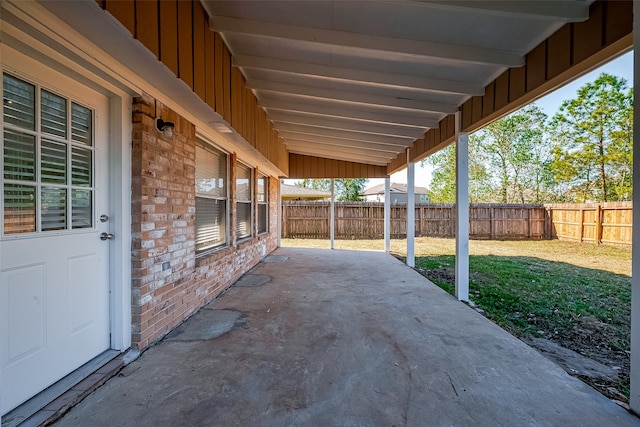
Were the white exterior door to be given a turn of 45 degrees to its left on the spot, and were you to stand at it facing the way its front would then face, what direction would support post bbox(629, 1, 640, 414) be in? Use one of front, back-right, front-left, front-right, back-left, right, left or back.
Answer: front-right

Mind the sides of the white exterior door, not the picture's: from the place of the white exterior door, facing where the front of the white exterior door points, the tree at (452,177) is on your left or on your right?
on your left

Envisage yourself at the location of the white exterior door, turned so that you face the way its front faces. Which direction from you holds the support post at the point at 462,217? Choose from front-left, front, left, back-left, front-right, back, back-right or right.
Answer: front-left

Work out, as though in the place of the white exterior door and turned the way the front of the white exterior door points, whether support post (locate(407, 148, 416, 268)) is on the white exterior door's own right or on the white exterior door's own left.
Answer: on the white exterior door's own left

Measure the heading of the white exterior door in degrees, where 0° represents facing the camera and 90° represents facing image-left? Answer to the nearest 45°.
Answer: approximately 315°

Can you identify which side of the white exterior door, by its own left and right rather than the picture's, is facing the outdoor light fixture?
left

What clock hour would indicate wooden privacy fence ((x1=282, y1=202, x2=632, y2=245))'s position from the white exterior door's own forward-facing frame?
The wooden privacy fence is roughly at 10 o'clock from the white exterior door.

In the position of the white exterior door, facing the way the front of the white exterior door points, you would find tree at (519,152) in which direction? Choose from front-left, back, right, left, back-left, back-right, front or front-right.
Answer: front-left

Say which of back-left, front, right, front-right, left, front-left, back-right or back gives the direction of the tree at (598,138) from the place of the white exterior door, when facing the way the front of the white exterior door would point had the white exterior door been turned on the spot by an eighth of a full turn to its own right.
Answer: left
